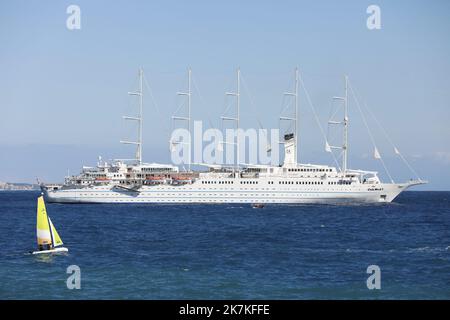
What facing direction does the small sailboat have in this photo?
to the viewer's right
